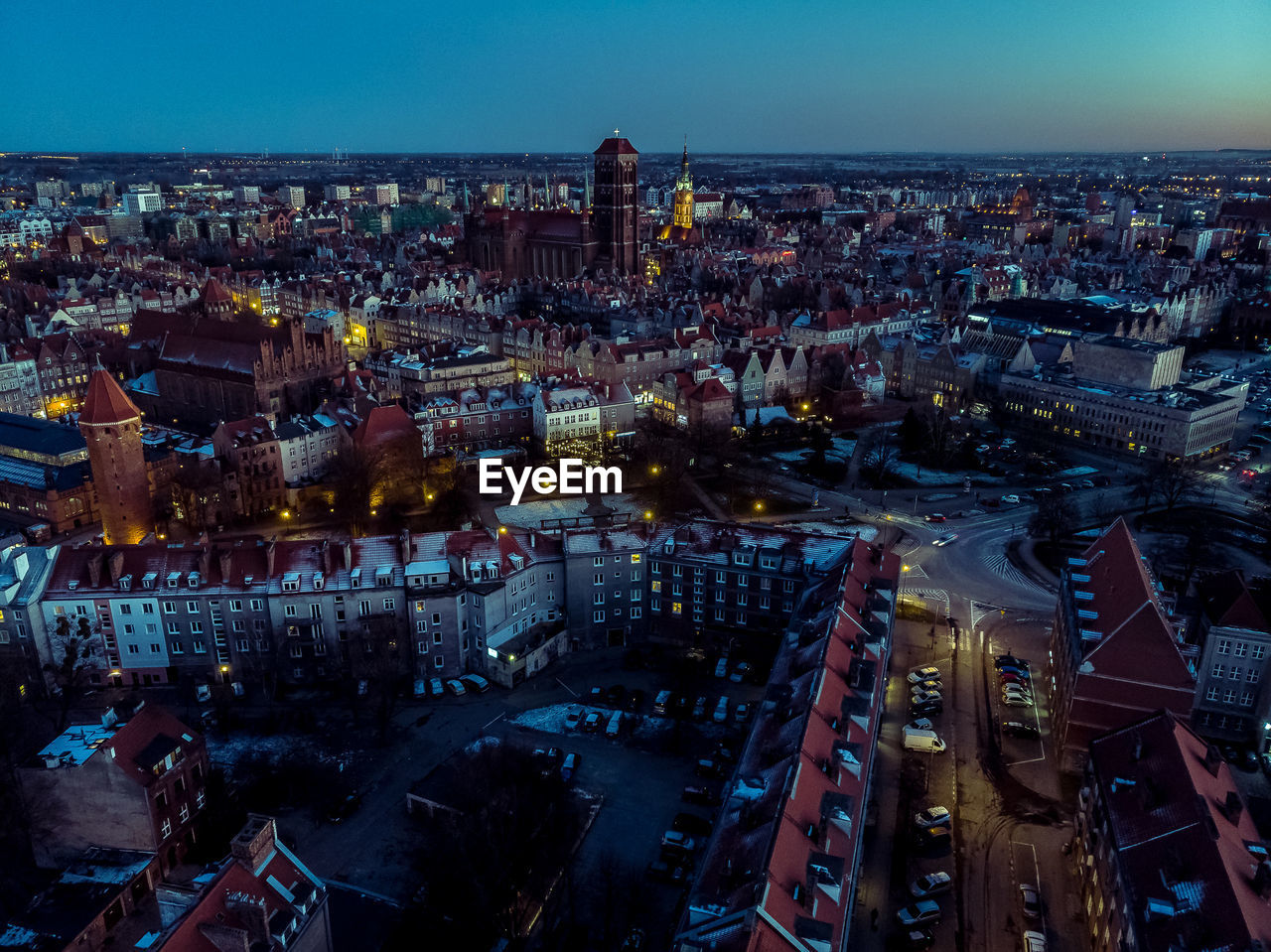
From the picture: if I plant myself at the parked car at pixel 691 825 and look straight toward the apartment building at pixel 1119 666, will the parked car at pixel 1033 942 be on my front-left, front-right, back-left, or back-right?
front-right

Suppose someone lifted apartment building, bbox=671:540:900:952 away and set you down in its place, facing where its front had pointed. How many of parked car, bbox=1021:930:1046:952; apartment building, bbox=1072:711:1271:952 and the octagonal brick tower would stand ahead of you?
2

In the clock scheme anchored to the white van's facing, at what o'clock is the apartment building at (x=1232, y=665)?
The apartment building is roughly at 11 o'clock from the white van.

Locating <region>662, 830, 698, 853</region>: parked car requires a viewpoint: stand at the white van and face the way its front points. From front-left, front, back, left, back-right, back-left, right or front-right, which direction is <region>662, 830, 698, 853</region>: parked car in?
back-right

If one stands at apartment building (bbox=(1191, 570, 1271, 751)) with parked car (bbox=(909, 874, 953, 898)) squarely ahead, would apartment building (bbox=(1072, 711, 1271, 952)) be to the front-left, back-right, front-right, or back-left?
front-left

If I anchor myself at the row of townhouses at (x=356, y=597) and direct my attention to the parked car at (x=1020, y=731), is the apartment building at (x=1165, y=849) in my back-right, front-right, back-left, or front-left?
front-right

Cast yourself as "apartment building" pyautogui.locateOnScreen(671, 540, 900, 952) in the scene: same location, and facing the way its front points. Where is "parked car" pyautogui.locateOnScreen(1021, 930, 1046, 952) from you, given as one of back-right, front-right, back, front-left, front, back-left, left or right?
front

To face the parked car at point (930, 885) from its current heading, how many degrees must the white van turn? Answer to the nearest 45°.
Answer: approximately 90° to its right

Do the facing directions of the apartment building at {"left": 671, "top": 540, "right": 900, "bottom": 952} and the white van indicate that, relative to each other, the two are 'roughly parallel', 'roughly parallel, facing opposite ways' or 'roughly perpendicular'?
roughly parallel

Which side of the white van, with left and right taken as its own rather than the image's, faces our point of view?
right

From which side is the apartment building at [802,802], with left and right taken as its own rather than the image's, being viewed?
right

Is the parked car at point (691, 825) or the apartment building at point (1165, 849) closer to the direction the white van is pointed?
the apartment building

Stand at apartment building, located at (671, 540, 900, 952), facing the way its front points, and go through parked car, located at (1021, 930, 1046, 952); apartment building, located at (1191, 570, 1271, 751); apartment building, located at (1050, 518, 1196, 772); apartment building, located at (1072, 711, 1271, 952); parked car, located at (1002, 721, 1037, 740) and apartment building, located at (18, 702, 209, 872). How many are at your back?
1
